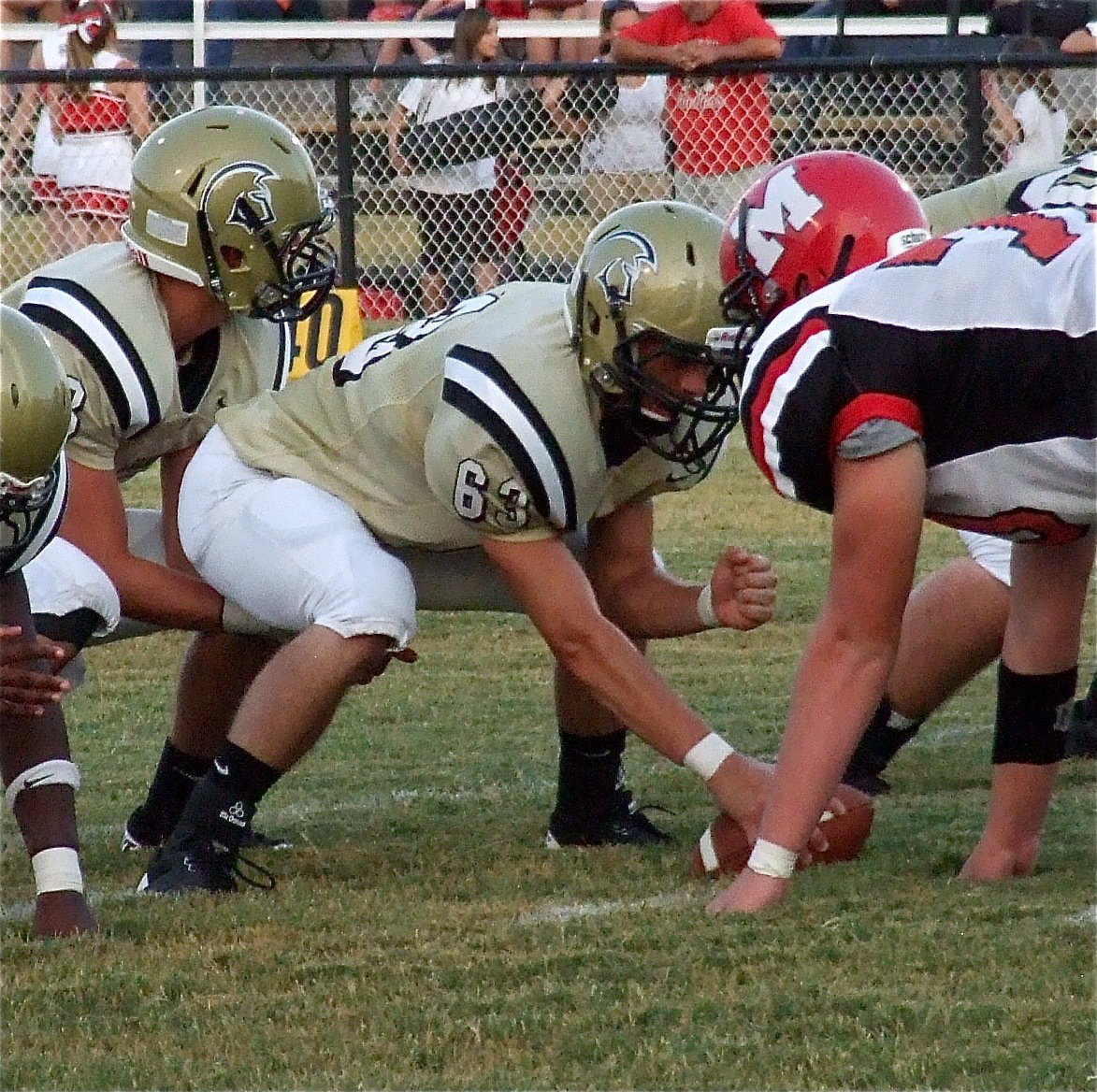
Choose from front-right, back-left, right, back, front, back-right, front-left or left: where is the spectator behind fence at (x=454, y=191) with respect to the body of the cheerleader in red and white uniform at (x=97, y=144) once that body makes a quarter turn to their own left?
back

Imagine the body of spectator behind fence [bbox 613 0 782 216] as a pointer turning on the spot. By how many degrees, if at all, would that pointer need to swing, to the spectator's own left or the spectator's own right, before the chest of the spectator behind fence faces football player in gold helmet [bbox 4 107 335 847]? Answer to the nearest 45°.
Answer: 0° — they already face them

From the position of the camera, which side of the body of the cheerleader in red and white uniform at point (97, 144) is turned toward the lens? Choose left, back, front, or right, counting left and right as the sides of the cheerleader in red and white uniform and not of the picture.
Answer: back

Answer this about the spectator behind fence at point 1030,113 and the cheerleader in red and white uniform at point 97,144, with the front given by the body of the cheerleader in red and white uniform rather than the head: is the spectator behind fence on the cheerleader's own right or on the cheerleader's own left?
on the cheerleader's own right

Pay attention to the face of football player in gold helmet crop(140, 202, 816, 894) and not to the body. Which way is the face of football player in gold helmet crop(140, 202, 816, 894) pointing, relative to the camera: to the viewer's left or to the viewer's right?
to the viewer's right

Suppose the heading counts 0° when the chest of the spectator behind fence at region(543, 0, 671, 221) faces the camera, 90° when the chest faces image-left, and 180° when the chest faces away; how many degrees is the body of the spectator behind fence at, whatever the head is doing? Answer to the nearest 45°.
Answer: approximately 0°

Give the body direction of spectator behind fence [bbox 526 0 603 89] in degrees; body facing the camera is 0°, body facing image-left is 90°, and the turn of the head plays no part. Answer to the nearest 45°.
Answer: approximately 0°
